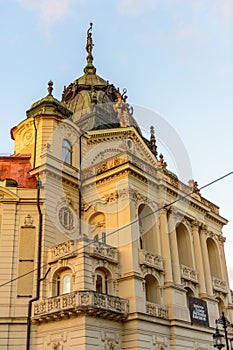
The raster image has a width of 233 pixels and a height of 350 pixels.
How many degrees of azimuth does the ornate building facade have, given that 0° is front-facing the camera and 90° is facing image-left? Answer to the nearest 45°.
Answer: approximately 315°

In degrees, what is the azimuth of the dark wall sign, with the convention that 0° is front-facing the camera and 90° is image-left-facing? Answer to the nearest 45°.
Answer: approximately 315°
